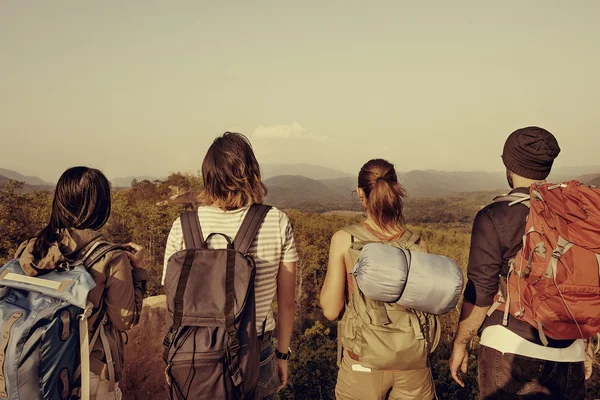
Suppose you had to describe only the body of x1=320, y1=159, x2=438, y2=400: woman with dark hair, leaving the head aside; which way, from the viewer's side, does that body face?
away from the camera

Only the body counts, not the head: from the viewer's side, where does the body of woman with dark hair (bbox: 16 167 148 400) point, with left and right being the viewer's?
facing away from the viewer and to the right of the viewer

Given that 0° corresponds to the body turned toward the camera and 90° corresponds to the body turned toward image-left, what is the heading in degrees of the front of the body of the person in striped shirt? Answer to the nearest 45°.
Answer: approximately 180°

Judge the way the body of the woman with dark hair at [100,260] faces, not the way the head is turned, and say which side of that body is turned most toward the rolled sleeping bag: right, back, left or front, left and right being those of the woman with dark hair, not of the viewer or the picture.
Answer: right

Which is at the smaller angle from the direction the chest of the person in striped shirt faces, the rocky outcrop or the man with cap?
the rocky outcrop

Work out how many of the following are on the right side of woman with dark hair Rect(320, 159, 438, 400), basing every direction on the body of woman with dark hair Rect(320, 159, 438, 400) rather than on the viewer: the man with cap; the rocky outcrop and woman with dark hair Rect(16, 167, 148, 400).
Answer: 1

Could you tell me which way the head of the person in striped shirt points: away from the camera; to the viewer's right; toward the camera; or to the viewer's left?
away from the camera

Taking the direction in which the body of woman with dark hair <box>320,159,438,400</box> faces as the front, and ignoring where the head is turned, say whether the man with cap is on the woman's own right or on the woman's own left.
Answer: on the woman's own right

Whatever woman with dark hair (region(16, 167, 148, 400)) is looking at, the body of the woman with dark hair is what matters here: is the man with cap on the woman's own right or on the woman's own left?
on the woman's own right

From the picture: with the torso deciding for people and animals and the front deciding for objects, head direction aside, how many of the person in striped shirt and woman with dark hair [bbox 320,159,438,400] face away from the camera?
2

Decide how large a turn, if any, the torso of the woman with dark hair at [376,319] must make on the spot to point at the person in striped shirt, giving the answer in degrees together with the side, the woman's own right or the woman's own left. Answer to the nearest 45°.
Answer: approximately 90° to the woman's own left

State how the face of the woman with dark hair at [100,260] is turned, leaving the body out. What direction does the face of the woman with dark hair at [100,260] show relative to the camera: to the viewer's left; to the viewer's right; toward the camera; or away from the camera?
away from the camera
